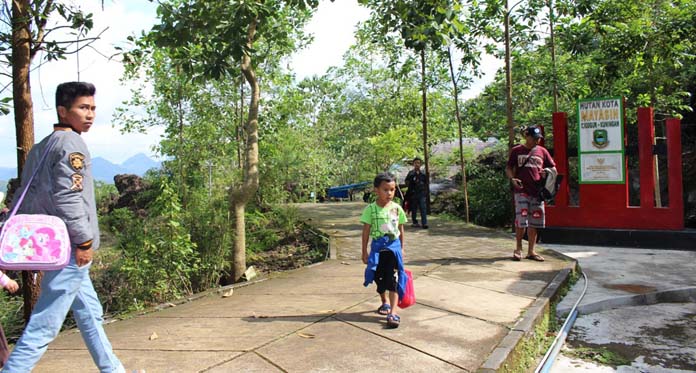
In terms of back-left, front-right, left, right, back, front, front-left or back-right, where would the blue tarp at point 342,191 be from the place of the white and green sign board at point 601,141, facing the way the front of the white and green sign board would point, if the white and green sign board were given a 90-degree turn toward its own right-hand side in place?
front-right

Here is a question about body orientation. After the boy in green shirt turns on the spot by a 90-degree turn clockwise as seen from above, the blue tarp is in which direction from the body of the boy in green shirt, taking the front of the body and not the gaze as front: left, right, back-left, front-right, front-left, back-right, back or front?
right

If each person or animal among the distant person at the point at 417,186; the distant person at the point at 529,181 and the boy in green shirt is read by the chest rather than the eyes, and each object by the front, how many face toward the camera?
3

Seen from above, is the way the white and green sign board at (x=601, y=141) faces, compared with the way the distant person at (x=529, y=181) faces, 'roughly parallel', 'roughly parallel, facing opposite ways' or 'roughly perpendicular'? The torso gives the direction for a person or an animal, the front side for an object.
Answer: roughly parallel

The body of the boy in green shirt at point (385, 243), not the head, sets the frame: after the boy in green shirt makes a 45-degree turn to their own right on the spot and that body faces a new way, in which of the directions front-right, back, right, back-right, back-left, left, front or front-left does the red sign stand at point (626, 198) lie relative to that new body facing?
back

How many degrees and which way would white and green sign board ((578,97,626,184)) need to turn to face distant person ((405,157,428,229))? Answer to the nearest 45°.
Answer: approximately 90° to its right

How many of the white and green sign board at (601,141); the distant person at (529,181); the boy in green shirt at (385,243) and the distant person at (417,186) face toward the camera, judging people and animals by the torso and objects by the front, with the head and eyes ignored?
4

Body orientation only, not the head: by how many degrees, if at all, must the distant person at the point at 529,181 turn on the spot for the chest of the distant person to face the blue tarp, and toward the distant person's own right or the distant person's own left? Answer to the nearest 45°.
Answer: approximately 135° to the distant person's own right

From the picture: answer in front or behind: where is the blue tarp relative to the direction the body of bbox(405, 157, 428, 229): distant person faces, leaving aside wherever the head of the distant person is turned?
behind

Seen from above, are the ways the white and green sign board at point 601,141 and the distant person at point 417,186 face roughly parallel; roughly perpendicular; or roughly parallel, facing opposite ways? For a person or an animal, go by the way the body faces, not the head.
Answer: roughly parallel

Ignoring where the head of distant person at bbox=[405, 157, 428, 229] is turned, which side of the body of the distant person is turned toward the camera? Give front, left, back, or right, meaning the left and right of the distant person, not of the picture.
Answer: front

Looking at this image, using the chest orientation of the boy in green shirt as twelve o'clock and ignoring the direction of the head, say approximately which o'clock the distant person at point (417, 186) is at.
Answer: The distant person is roughly at 6 o'clock from the boy in green shirt.
